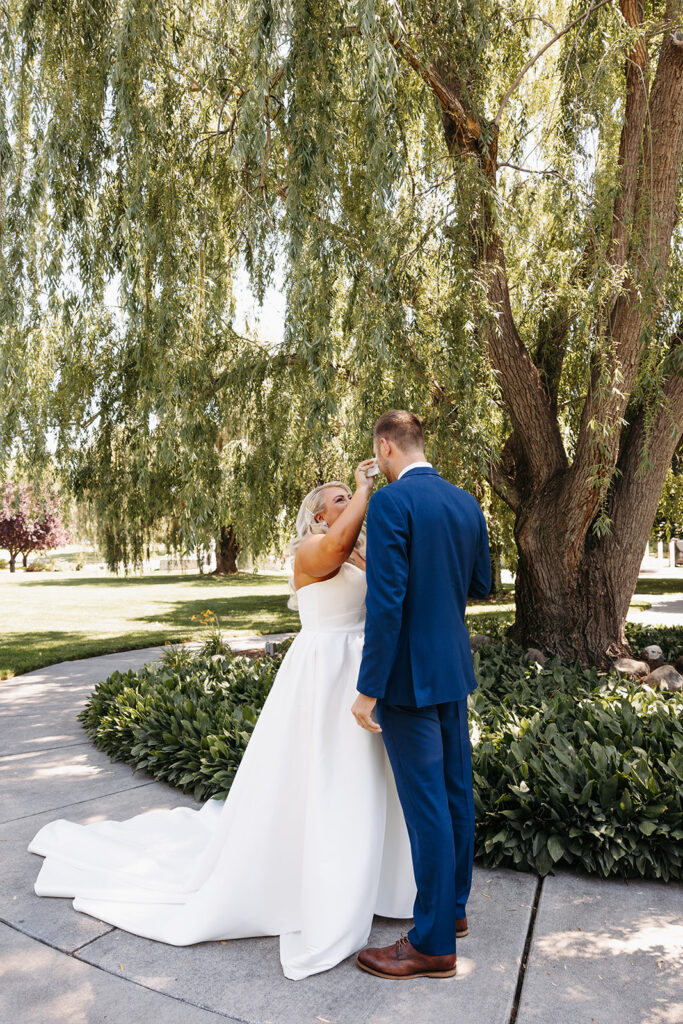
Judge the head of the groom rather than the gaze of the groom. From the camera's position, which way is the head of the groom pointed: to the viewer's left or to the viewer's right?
to the viewer's left

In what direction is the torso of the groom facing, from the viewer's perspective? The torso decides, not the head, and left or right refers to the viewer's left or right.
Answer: facing away from the viewer and to the left of the viewer

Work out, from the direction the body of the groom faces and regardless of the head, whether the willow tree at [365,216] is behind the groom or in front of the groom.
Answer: in front

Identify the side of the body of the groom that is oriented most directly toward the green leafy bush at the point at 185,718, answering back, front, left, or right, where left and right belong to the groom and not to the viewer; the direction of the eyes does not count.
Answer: front
